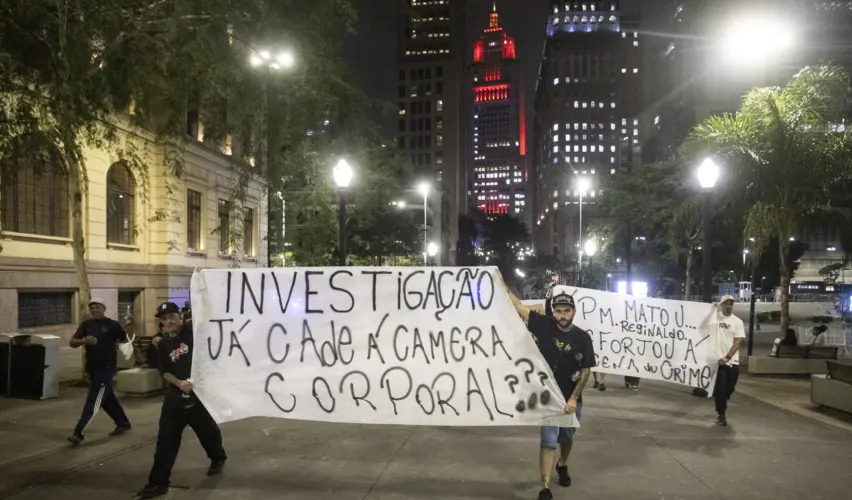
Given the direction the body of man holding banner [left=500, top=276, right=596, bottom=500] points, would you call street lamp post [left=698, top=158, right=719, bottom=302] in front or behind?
behind

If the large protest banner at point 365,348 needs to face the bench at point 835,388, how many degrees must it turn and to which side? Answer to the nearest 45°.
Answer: approximately 135° to its left

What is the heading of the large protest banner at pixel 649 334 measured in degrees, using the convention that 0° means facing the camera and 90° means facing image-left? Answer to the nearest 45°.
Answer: approximately 0°
